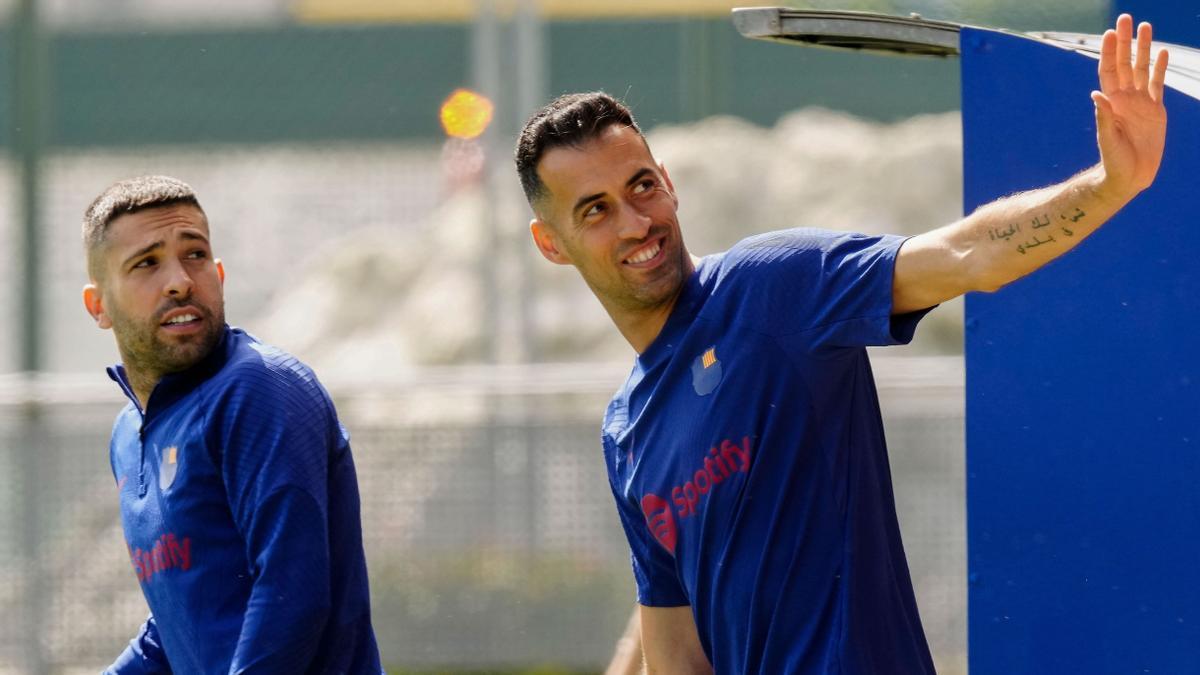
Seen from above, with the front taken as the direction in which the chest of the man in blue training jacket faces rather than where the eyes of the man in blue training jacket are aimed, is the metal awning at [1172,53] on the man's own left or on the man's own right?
on the man's own left

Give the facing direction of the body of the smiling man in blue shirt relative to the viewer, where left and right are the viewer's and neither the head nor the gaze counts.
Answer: facing the viewer and to the left of the viewer

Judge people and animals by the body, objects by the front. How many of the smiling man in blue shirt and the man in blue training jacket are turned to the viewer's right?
0

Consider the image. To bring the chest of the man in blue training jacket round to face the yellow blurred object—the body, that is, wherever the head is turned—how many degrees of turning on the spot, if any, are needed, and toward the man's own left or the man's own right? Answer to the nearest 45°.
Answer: approximately 135° to the man's own right

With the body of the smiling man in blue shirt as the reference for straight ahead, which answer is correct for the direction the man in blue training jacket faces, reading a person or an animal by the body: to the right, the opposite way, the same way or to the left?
the same way

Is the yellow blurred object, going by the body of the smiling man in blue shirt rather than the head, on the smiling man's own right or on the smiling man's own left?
on the smiling man's own right

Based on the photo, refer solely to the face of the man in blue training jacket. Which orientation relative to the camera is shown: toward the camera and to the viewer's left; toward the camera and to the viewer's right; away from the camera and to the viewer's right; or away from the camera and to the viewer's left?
toward the camera and to the viewer's right
